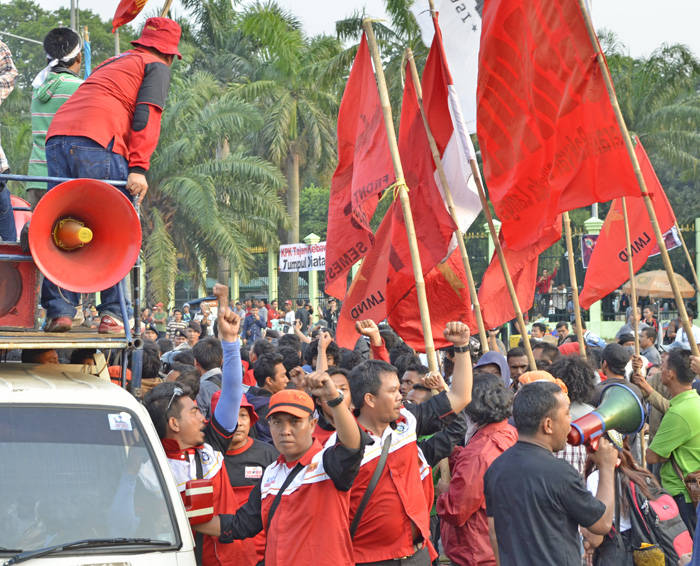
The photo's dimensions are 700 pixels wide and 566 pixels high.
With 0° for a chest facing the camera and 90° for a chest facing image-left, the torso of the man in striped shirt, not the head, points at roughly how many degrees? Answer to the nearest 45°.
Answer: approximately 225°

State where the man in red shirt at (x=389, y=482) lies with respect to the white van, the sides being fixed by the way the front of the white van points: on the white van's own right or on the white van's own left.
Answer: on the white van's own left

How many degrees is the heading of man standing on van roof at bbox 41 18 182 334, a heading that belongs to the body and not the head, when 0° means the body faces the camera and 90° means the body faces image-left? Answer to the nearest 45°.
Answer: approximately 225°

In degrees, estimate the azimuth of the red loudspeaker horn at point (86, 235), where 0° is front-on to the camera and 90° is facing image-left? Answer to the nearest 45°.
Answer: approximately 0°

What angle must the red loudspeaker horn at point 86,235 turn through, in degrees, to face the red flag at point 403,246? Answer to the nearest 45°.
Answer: approximately 135° to its left

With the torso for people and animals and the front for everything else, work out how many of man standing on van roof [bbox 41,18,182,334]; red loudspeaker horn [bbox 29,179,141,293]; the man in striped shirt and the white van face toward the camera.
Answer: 2

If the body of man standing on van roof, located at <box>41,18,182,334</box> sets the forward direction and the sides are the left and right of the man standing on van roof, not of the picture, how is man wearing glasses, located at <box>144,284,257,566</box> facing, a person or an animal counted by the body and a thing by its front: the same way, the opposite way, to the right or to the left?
to the right

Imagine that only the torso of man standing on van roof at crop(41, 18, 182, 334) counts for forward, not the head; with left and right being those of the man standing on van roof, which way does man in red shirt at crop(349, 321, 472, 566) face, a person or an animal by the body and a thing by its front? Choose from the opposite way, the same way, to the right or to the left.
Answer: to the right
